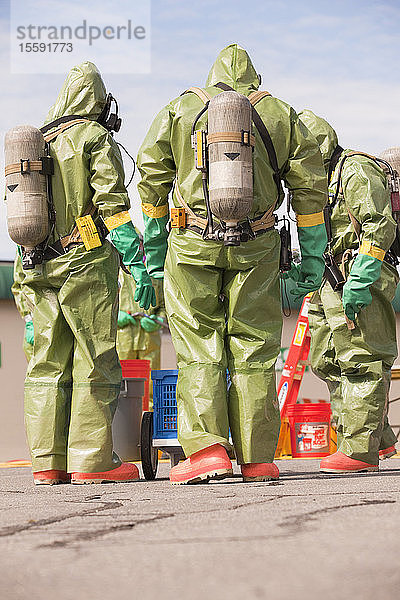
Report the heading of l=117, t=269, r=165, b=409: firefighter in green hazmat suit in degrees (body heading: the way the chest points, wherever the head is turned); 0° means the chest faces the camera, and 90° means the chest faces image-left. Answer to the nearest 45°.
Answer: approximately 0°

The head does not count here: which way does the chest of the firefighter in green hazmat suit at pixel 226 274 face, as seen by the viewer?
away from the camera

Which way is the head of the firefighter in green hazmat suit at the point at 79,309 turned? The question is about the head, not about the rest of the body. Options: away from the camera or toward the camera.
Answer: away from the camera

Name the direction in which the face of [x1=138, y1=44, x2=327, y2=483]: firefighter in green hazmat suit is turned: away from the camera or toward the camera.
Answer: away from the camera
